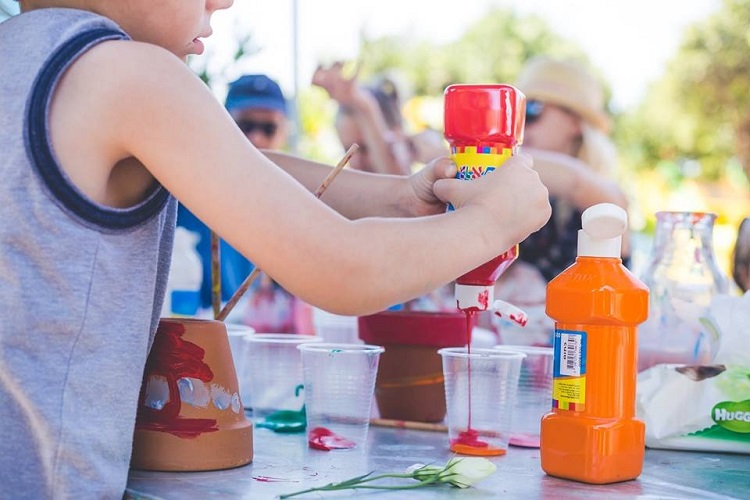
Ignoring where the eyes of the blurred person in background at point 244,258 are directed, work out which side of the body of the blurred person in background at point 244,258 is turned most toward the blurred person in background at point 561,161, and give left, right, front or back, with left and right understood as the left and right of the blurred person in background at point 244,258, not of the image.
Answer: left

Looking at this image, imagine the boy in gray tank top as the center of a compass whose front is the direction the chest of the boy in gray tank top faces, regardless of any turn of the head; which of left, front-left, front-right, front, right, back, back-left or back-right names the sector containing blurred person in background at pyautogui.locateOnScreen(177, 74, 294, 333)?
left

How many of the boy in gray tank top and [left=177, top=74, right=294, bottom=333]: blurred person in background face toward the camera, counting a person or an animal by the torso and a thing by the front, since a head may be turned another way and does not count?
1

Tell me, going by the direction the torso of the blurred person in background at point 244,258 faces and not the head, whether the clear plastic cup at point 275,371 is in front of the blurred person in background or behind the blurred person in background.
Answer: in front

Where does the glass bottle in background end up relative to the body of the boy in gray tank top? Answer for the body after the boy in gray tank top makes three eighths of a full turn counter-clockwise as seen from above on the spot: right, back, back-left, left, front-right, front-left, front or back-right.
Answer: right

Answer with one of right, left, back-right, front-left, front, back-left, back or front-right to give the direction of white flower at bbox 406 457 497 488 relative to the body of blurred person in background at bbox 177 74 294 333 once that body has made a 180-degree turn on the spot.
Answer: back

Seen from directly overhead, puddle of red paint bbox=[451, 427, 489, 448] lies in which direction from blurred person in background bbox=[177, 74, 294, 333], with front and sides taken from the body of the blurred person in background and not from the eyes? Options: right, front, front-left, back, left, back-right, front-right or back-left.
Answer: front

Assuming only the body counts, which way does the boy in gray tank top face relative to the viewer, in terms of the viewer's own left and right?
facing to the right of the viewer

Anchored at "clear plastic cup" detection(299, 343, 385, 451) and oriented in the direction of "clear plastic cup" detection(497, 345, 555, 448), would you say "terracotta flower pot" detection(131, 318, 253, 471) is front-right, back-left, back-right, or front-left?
back-right

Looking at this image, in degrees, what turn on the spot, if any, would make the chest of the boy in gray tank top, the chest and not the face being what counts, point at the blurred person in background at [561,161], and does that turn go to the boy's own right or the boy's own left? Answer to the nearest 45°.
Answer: approximately 45° to the boy's own left

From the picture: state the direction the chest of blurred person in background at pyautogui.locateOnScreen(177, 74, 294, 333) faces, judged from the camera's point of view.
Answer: toward the camera

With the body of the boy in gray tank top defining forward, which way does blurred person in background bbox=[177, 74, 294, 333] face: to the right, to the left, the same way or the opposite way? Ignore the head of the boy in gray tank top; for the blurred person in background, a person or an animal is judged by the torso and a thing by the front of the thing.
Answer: to the right
